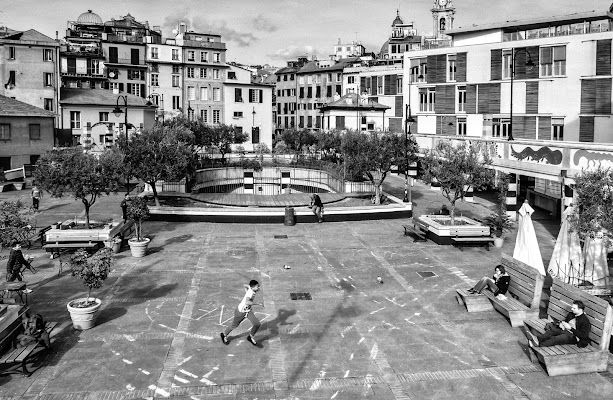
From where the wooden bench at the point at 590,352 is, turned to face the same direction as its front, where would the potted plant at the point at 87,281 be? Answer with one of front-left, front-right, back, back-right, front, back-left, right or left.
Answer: front-right

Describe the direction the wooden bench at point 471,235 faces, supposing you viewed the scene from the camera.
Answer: facing the viewer

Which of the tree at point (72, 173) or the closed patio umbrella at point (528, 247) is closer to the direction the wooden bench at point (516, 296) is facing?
the tree

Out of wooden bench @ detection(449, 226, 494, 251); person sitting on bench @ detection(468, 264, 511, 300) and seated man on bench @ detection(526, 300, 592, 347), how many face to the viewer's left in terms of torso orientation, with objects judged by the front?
2

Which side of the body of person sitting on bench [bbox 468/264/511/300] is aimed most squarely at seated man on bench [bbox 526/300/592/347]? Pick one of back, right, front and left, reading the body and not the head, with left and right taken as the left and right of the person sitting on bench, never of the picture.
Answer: left

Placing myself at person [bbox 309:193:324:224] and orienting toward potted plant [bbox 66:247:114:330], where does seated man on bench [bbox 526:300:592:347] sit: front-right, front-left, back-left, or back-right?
front-left

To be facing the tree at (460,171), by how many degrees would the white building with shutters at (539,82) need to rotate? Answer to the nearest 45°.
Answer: approximately 45° to its left

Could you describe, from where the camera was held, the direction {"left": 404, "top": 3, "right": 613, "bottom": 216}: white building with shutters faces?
facing the viewer and to the left of the viewer

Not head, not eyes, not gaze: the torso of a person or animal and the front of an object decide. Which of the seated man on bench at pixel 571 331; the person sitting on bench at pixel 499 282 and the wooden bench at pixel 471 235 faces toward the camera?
the wooden bench

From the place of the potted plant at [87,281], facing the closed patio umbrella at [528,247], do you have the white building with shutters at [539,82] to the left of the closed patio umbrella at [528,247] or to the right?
left

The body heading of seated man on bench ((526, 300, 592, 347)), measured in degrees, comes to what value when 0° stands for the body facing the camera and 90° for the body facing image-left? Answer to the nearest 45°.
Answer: approximately 90°

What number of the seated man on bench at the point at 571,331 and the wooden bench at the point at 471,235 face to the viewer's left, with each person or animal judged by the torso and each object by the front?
1

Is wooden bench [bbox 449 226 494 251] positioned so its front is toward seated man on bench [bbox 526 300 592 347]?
yes

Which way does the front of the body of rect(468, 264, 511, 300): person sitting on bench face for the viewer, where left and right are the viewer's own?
facing to the left of the viewer
